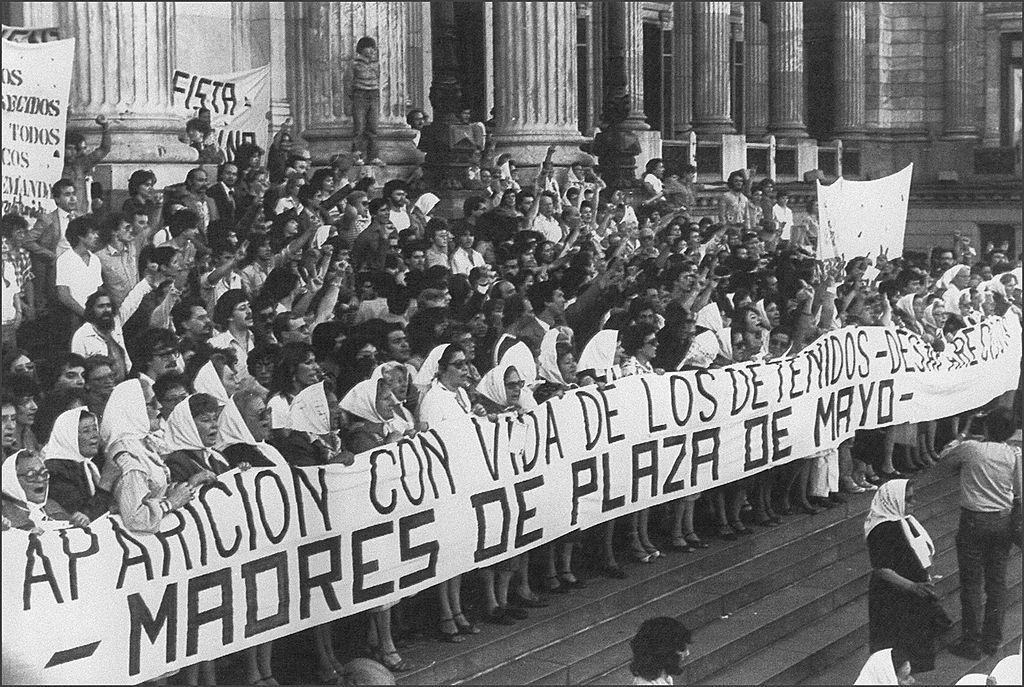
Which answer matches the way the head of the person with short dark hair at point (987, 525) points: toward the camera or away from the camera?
away from the camera

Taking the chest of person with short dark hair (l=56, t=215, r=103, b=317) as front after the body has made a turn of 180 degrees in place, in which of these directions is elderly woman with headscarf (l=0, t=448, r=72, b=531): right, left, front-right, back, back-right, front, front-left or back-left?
back-left

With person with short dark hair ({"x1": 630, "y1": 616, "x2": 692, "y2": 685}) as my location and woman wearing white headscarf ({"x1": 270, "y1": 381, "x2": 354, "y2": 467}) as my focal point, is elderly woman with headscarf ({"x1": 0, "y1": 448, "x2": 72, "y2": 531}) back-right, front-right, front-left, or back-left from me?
front-left

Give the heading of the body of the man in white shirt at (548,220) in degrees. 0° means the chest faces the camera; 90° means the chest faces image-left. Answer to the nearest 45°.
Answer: approximately 315°

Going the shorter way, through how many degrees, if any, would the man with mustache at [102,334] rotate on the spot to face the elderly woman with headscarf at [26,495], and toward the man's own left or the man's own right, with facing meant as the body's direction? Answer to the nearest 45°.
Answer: approximately 45° to the man's own right

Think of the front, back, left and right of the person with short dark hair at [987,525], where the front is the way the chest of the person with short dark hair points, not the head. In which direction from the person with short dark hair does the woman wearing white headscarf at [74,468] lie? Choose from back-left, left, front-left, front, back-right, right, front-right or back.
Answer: left

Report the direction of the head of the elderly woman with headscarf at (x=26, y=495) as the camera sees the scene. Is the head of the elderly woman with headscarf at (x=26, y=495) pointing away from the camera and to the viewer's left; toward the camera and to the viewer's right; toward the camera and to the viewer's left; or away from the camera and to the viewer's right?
toward the camera and to the viewer's right

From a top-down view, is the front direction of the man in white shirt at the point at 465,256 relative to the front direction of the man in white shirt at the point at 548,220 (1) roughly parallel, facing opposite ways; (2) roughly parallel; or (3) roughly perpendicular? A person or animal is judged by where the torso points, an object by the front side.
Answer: roughly parallel

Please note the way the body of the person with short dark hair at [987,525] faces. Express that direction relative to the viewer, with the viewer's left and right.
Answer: facing away from the viewer and to the left of the viewer

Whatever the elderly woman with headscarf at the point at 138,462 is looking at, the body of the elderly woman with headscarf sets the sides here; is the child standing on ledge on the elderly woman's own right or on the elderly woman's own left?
on the elderly woman's own left

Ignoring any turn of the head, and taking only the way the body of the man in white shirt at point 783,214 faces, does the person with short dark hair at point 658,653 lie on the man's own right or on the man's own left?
on the man's own right
